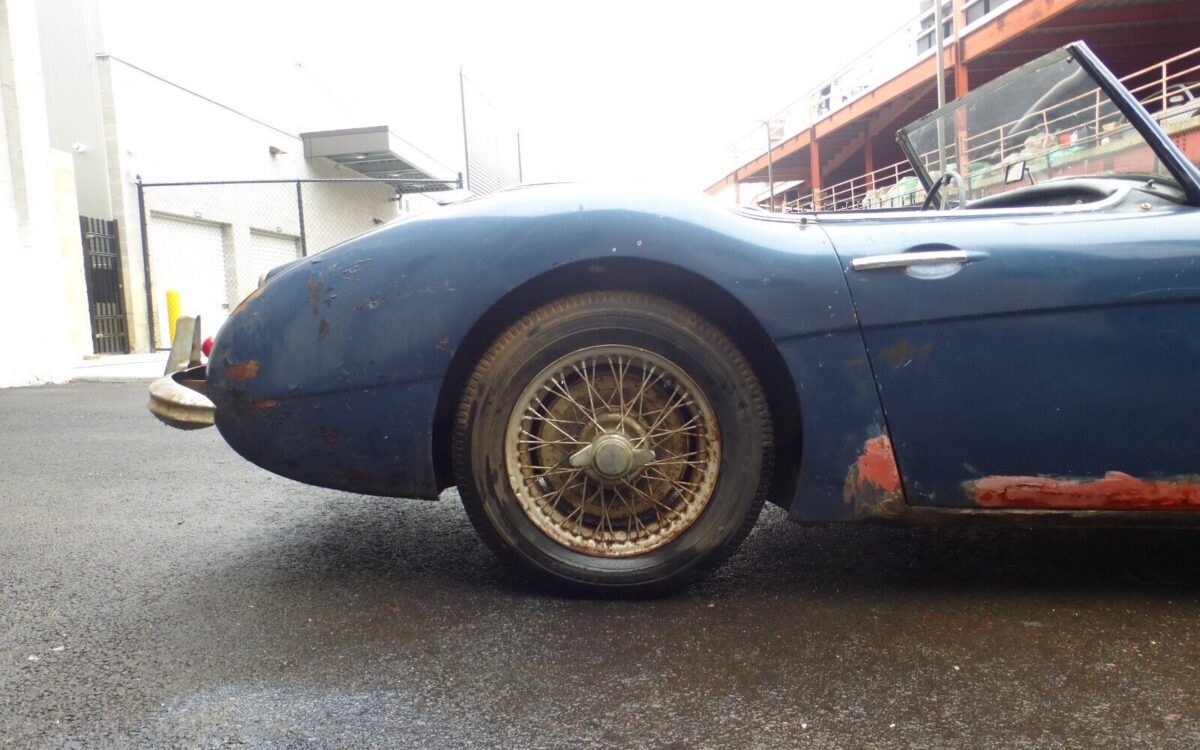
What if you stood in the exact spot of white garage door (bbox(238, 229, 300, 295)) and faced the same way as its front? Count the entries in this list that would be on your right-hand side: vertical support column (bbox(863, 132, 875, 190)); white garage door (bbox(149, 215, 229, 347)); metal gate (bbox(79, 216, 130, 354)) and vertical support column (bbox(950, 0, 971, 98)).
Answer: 2

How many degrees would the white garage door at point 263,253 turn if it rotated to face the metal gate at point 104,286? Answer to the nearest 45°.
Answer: approximately 90° to its right

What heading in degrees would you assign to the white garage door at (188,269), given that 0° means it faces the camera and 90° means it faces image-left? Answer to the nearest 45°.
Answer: approximately 315°

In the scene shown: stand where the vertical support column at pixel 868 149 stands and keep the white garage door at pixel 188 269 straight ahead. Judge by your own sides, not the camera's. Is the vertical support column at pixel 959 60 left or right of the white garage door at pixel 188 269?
left

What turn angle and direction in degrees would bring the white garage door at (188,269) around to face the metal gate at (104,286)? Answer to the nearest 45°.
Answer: approximately 90° to its right

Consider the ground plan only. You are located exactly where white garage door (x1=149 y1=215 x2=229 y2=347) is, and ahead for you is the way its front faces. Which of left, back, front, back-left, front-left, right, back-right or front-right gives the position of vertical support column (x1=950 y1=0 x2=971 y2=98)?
front-left

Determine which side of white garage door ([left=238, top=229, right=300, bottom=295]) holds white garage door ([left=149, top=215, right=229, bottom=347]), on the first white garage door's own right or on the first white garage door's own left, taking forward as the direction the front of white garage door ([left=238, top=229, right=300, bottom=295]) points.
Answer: on the first white garage door's own right

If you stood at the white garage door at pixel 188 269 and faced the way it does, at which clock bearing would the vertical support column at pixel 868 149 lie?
The vertical support column is roughly at 10 o'clock from the white garage door.

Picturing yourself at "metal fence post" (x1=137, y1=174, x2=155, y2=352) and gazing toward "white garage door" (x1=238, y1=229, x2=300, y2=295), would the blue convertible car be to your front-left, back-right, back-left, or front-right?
back-right

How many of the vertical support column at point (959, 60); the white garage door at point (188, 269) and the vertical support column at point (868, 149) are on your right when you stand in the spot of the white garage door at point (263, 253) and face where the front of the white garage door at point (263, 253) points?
1

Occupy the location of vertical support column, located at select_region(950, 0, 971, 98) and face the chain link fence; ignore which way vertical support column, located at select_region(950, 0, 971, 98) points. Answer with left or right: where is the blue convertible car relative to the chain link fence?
left
